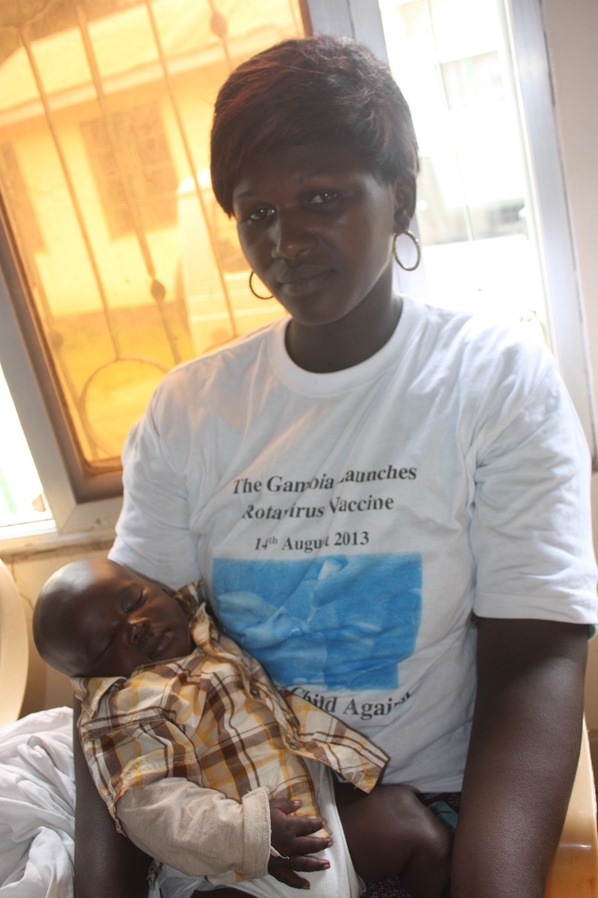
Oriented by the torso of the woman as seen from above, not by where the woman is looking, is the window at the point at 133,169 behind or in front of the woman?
behind

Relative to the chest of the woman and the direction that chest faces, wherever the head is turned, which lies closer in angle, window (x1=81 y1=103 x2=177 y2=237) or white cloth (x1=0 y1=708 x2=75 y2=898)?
the white cloth

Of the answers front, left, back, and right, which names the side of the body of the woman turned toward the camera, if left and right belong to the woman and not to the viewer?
front

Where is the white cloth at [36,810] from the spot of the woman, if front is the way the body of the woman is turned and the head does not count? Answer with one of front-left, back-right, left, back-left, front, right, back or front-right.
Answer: right

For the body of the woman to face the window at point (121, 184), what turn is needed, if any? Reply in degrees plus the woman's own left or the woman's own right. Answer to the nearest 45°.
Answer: approximately 135° to the woman's own right

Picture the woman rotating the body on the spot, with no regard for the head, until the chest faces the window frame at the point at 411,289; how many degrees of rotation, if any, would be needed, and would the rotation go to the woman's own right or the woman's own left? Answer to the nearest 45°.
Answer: approximately 180°
